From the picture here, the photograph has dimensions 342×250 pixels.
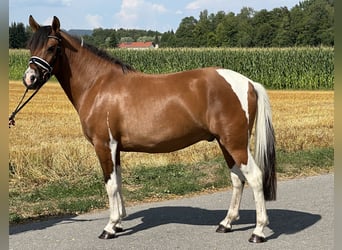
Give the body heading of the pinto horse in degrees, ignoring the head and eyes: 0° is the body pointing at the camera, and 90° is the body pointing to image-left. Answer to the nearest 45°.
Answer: approximately 90°
